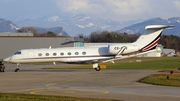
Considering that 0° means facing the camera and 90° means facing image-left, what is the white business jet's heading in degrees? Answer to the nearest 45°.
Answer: approximately 90°
